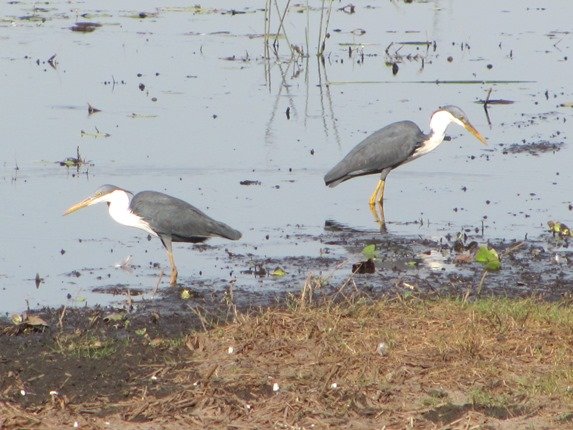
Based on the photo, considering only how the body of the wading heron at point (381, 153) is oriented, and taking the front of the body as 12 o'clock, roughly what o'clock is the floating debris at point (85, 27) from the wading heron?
The floating debris is roughly at 8 o'clock from the wading heron.

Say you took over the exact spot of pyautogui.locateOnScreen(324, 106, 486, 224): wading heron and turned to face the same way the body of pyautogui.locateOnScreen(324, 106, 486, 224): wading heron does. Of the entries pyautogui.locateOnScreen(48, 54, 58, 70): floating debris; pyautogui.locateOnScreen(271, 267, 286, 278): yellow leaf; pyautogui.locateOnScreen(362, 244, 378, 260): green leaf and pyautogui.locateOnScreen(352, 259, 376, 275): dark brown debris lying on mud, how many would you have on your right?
3

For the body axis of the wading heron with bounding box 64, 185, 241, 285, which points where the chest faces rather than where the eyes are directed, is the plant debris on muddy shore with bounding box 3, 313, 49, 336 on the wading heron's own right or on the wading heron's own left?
on the wading heron's own left

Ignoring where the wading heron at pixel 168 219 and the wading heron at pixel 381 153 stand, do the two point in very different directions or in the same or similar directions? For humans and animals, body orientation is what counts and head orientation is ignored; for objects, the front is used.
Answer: very different directions

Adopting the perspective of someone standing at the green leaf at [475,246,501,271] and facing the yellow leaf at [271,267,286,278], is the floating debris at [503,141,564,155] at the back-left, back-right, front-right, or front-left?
back-right

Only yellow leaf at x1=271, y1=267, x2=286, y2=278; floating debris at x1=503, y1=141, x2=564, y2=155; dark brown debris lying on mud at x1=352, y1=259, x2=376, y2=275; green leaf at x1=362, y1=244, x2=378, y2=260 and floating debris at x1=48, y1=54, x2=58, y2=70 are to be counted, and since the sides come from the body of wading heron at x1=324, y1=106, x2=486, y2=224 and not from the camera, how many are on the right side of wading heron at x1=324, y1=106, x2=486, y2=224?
3

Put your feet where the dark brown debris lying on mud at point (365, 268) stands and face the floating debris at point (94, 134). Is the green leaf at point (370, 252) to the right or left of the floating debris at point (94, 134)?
right

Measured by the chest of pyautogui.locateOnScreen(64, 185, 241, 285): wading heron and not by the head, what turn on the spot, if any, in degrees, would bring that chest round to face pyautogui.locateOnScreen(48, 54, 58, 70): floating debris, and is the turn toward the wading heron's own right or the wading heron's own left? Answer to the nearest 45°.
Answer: approximately 90° to the wading heron's own right

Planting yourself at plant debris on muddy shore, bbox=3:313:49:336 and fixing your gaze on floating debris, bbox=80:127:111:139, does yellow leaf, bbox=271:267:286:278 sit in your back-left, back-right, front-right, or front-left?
front-right

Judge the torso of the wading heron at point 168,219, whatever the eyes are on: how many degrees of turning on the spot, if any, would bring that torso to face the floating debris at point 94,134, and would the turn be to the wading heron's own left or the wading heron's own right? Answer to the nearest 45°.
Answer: approximately 90° to the wading heron's own right

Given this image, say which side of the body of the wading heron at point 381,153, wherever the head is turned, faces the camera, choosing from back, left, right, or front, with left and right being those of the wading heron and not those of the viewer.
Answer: right

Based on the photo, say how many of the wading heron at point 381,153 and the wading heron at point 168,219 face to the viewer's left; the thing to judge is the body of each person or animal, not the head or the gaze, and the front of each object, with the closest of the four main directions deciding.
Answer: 1

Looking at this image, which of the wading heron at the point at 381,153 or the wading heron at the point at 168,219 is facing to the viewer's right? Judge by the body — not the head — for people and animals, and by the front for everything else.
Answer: the wading heron at the point at 381,153

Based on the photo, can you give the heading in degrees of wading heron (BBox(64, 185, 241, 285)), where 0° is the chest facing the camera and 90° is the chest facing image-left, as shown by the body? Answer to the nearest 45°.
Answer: approximately 90°

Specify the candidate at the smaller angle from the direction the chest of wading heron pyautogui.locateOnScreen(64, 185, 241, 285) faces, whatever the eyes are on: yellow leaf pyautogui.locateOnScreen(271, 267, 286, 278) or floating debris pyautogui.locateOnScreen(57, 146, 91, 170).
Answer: the floating debris
